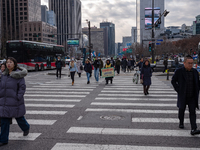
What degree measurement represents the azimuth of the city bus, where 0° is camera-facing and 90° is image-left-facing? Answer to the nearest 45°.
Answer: approximately 225°
